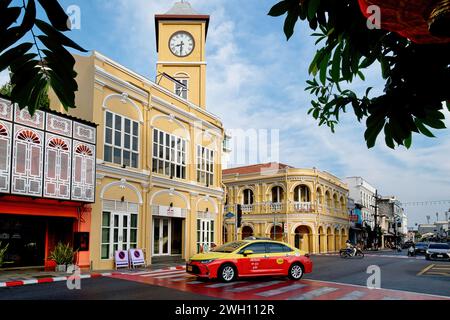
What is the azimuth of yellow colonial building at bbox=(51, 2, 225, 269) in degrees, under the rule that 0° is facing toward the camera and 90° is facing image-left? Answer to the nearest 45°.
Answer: approximately 315°

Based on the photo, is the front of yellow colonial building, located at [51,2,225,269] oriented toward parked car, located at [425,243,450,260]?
no

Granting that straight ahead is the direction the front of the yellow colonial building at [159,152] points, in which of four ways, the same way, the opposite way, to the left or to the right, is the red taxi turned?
to the right

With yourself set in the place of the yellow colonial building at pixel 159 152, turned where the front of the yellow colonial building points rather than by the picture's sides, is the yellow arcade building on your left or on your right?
on your left

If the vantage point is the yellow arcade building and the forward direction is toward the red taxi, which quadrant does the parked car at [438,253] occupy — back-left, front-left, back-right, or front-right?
front-left

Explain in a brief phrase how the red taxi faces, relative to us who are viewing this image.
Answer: facing the viewer and to the left of the viewer
